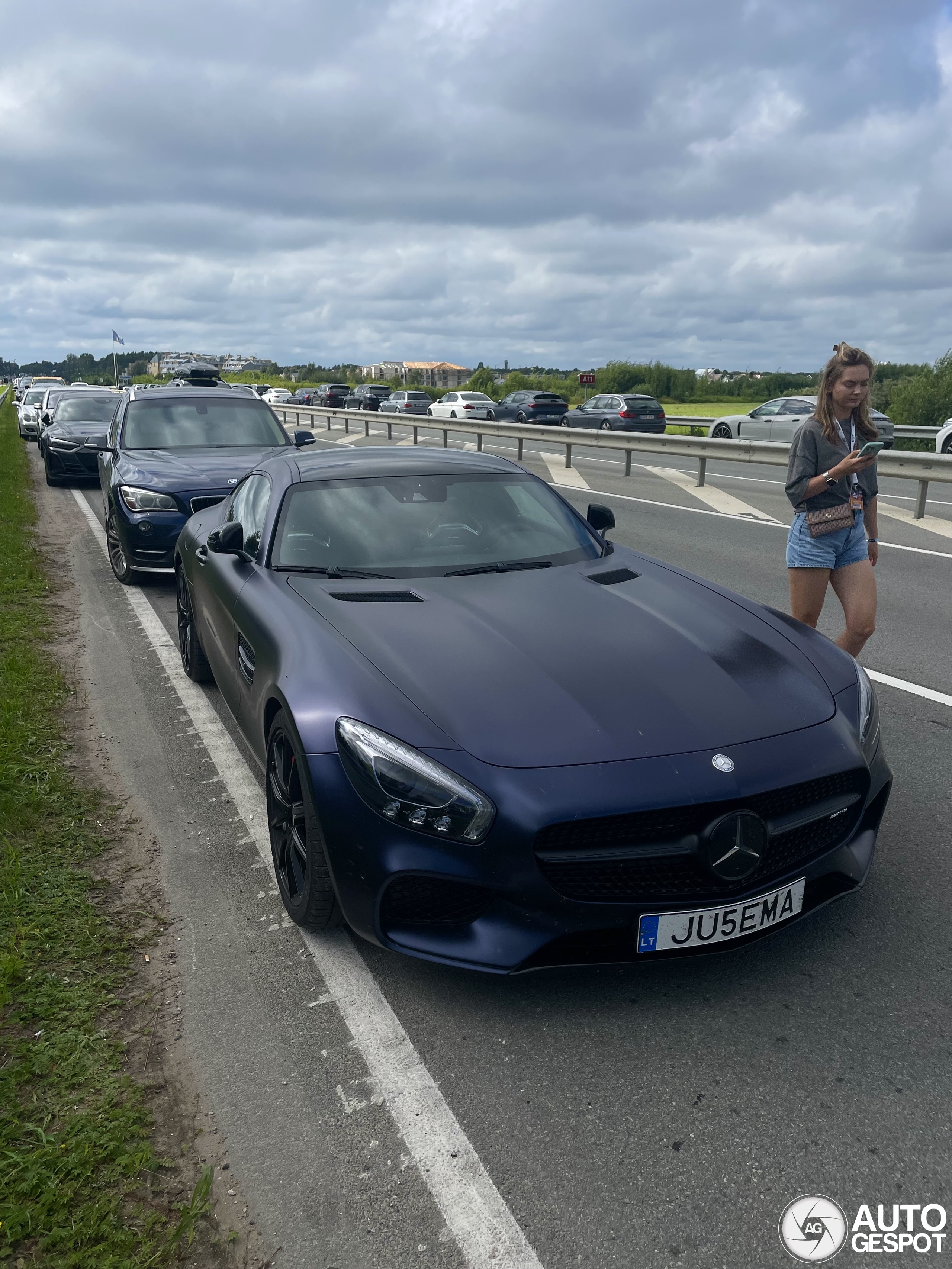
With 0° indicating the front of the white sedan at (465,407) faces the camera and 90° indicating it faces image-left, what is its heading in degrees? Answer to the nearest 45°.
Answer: approximately 135°

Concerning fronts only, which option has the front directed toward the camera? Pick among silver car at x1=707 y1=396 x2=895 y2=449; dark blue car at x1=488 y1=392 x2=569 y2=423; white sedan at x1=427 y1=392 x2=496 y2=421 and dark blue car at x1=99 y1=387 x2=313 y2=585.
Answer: dark blue car at x1=99 y1=387 x2=313 y2=585

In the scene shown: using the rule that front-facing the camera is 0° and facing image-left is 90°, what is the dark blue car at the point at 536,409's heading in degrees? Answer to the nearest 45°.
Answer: approximately 135°

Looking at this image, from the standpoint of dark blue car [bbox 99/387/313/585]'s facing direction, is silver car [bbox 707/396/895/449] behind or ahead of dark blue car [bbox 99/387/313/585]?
behind

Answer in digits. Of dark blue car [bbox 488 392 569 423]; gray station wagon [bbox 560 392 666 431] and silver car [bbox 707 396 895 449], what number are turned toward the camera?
0

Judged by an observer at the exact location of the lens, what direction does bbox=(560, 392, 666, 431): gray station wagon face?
facing away from the viewer and to the left of the viewer

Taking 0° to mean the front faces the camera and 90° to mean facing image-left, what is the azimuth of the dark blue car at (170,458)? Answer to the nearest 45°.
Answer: approximately 0°

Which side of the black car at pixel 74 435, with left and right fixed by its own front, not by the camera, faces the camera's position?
front

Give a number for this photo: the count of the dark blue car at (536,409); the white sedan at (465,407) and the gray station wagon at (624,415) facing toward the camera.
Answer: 0

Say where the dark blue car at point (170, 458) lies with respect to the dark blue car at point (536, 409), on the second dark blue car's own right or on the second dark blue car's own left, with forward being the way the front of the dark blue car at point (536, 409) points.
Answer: on the second dark blue car's own left

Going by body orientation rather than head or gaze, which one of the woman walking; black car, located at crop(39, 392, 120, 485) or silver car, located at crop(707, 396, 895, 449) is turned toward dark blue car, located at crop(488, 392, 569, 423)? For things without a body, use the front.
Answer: the silver car

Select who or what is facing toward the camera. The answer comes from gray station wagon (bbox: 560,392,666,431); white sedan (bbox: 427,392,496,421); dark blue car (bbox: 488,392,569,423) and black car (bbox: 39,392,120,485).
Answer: black car (bbox: 39,392,120,485)

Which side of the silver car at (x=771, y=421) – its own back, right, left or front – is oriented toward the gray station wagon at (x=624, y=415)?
front
